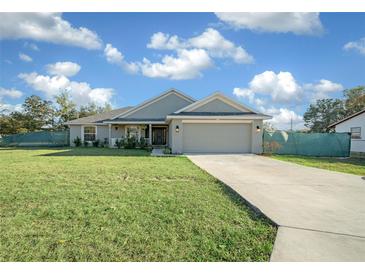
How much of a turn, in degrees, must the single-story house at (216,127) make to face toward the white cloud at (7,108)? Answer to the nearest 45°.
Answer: approximately 135° to its right

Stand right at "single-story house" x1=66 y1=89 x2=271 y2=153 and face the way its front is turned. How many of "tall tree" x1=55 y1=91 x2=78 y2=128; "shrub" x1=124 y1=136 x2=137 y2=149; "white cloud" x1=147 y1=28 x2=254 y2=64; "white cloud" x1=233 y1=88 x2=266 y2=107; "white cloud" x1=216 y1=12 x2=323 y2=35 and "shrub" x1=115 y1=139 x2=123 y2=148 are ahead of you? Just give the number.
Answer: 2

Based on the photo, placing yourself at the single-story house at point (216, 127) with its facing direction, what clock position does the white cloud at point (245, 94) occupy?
The white cloud is roughly at 7 o'clock from the single-story house.

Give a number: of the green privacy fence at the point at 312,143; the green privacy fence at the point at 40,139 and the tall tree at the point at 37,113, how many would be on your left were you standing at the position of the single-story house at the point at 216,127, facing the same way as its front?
1

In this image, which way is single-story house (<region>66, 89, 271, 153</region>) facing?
toward the camera

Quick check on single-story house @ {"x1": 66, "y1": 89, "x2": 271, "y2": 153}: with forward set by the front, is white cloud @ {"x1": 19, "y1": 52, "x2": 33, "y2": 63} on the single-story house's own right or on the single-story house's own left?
on the single-story house's own right

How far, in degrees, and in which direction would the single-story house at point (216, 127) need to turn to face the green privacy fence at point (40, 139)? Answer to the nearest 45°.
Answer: approximately 135° to its right

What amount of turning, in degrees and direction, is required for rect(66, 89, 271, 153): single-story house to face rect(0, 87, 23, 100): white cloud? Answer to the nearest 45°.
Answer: approximately 90° to its right
